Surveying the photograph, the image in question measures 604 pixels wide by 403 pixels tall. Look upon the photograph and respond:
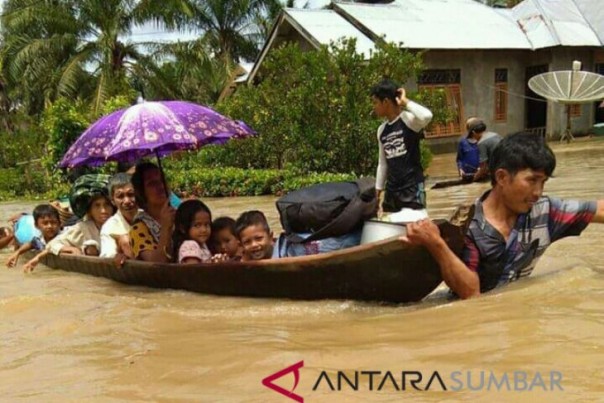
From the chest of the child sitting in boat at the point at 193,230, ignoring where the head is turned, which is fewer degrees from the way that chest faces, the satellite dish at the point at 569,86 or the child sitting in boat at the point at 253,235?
the child sitting in boat

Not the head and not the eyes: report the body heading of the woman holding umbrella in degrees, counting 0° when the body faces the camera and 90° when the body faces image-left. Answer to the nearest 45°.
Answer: approximately 315°

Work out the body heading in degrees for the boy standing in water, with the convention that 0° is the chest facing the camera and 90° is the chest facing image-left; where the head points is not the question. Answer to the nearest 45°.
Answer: approximately 45°

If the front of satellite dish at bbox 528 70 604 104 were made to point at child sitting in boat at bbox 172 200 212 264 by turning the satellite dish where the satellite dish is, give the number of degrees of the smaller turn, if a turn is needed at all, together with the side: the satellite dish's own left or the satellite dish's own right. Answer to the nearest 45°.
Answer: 0° — it already faces them

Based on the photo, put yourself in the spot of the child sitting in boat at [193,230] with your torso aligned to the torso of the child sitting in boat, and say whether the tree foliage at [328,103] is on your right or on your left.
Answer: on your left

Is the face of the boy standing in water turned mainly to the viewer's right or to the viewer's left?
to the viewer's left
